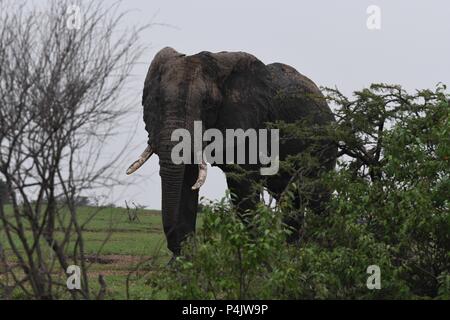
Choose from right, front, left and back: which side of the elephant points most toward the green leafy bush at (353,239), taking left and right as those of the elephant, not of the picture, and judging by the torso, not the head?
left

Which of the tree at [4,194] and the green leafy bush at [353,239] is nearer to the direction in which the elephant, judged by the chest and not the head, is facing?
the tree

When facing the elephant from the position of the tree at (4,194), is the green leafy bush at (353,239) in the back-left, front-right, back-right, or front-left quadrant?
front-right

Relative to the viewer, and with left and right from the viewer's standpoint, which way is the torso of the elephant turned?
facing the viewer and to the left of the viewer

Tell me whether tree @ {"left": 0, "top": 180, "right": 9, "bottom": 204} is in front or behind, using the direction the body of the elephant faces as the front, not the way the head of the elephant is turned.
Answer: in front
